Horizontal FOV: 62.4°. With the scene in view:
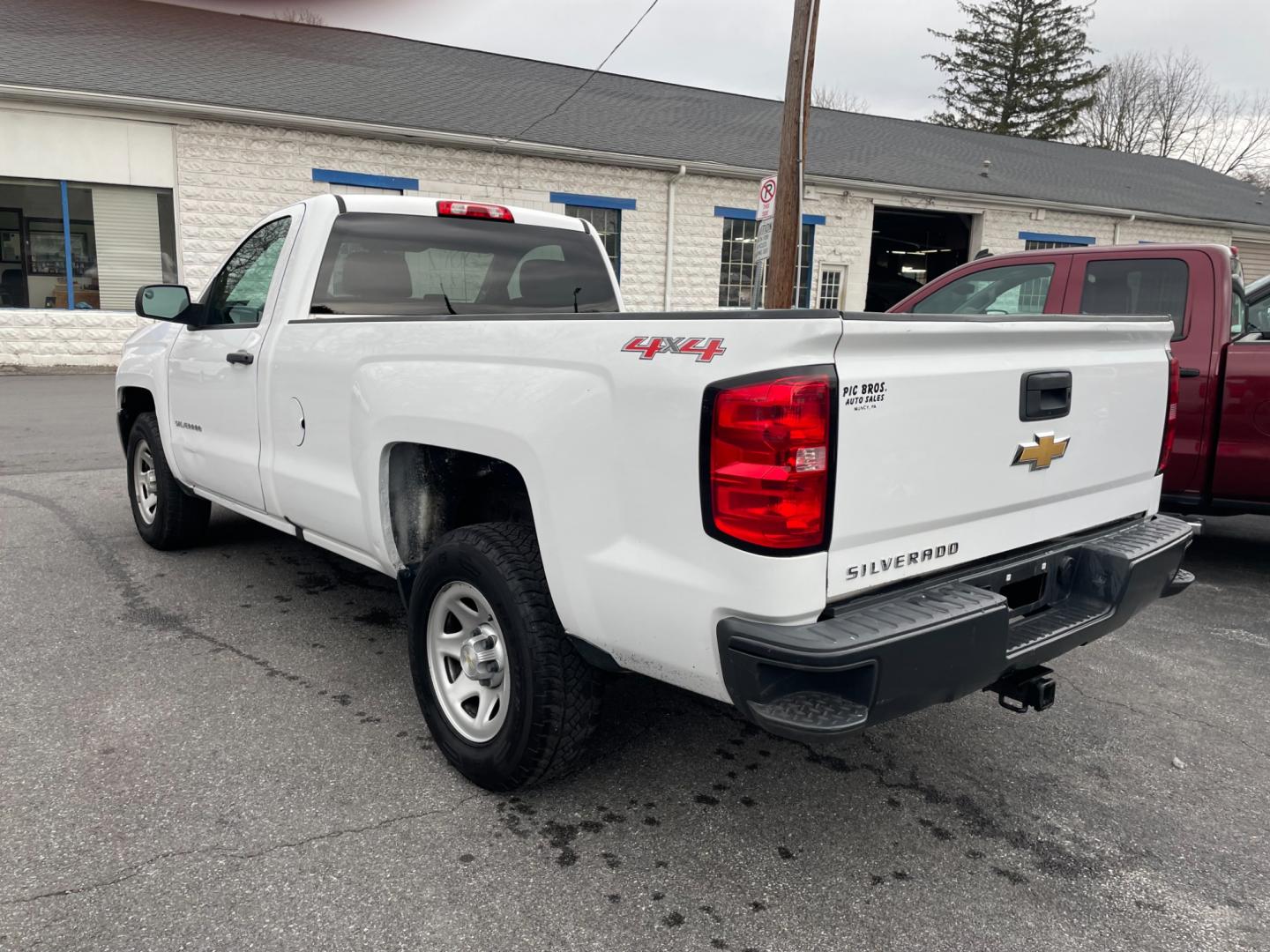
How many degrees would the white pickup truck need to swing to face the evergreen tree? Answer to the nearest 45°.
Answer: approximately 45° to its right

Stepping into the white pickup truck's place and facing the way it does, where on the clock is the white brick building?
The white brick building is roughly at 1 o'clock from the white pickup truck.

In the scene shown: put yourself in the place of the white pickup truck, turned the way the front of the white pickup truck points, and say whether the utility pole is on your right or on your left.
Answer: on your right

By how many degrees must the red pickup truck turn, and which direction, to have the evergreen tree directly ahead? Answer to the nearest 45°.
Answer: approximately 90° to its right

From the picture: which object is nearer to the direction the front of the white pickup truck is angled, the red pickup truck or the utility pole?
the utility pole

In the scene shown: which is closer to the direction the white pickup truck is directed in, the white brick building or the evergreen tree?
the white brick building

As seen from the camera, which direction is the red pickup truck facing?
to the viewer's left

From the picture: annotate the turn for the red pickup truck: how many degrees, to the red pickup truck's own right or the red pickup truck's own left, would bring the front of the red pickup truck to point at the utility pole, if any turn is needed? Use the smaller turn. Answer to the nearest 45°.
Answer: approximately 45° to the red pickup truck's own right

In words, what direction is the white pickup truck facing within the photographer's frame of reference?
facing away from the viewer and to the left of the viewer
